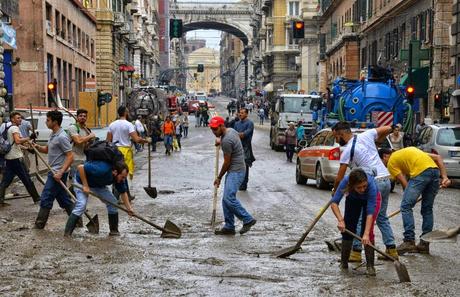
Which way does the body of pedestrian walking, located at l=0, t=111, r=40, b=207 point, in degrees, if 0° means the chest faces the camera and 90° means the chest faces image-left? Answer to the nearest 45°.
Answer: approximately 270°

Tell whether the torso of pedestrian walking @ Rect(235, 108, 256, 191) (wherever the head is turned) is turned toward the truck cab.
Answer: no

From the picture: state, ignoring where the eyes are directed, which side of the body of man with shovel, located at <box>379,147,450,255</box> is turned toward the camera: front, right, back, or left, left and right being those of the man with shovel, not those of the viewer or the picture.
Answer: left

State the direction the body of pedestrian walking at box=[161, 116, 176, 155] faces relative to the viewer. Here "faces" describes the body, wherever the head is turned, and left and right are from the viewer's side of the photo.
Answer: facing the viewer

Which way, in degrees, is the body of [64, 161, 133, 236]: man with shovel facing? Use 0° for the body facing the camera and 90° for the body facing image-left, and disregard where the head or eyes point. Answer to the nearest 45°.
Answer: approximately 315°
